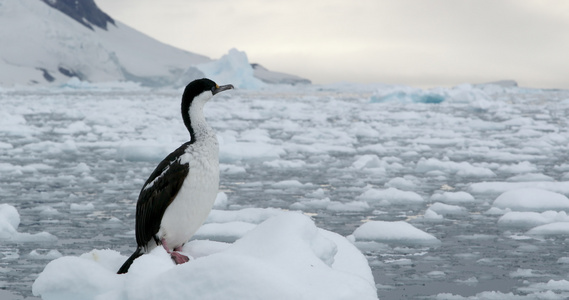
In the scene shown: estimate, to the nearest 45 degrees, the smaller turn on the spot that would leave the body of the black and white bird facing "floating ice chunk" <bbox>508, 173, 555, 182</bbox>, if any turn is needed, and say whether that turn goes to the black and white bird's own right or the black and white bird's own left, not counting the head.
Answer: approximately 45° to the black and white bird's own left

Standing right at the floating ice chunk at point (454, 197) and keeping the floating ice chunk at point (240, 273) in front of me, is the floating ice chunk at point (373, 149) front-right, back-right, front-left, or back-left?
back-right

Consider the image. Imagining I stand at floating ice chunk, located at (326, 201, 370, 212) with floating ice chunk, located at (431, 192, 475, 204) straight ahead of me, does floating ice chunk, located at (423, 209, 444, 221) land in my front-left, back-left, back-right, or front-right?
front-right

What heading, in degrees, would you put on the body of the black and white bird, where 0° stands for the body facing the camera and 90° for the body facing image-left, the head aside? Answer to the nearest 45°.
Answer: approximately 270°

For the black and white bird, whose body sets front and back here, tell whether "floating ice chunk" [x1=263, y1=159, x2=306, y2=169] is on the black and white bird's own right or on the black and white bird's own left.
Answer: on the black and white bird's own left

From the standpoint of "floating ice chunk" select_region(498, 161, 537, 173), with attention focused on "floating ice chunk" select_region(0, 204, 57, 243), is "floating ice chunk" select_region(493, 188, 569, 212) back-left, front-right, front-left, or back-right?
front-left

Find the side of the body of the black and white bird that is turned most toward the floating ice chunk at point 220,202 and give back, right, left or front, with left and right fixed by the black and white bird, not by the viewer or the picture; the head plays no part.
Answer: left

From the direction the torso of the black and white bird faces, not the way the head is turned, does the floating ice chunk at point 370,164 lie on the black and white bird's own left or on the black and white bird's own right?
on the black and white bird's own left

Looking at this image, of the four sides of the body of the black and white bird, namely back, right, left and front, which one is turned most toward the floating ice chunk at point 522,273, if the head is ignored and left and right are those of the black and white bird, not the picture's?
front

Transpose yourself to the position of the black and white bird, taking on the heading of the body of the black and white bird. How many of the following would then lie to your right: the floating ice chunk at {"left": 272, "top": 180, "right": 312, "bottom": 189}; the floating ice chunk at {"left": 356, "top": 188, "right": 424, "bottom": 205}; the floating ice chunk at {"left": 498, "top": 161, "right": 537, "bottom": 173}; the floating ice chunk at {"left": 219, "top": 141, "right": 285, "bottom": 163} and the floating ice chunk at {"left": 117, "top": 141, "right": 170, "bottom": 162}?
0

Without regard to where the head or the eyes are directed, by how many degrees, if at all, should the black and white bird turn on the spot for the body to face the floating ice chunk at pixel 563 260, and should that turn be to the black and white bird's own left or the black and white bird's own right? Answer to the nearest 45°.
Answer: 0° — it already faces it
